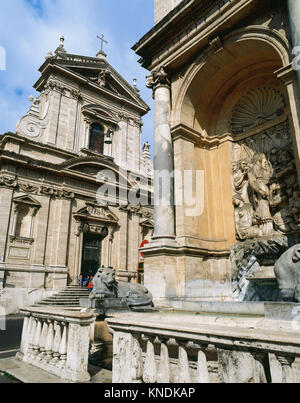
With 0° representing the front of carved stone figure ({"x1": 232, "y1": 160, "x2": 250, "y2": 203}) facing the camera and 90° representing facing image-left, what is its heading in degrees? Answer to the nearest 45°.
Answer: approximately 45°

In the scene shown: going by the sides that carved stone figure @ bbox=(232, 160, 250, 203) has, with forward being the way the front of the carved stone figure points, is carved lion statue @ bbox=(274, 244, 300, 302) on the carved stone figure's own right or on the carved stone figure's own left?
on the carved stone figure's own left

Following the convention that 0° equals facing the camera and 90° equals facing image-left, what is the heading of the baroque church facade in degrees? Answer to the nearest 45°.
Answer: approximately 315°

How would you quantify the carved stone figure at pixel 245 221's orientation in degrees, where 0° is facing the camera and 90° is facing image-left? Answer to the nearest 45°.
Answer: approximately 45°

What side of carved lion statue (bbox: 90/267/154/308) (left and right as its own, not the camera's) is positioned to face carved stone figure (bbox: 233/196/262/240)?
back

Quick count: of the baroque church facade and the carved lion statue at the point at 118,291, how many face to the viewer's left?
1

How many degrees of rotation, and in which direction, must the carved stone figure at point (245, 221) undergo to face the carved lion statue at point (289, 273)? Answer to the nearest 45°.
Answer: approximately 45° to its left

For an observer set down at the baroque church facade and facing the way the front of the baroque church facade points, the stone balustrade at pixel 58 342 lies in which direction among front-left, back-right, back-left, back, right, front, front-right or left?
front-right

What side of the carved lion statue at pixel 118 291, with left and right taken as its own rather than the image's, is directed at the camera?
left
